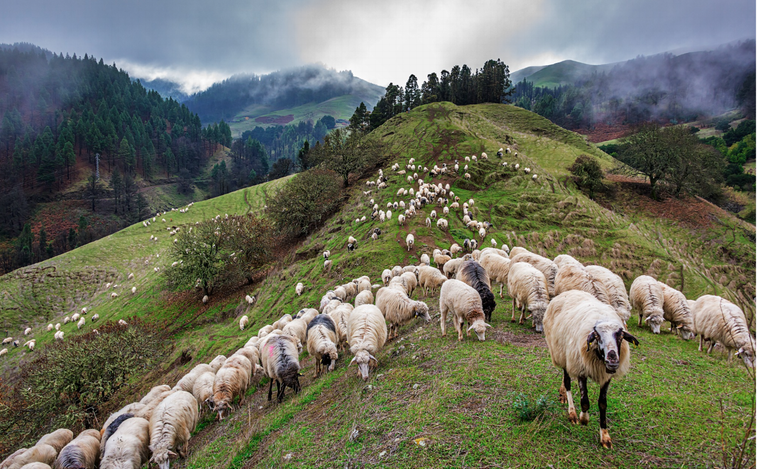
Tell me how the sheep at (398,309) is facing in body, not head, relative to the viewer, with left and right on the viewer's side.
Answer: facing to the right of the viewer

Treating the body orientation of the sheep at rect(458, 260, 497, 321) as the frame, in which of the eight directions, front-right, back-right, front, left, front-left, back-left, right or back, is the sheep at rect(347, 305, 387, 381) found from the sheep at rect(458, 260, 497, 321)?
right

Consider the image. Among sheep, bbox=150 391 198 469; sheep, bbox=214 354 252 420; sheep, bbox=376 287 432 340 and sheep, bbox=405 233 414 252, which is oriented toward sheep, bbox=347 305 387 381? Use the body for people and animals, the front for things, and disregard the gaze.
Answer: sheep, bbox=405 233 414 252

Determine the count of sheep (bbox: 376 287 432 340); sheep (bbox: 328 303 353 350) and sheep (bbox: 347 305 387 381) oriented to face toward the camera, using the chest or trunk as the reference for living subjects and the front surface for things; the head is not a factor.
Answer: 2

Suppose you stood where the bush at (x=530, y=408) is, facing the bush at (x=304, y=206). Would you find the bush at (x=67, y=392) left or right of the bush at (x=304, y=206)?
left

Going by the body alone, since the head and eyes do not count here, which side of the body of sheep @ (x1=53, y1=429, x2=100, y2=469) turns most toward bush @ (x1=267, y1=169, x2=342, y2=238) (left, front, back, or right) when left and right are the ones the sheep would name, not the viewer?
back

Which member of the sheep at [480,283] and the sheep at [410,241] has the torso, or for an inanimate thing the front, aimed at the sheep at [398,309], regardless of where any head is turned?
the sheep at [410,241]

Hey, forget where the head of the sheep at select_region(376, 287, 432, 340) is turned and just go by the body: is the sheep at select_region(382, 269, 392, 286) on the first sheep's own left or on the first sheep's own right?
on the first sheep's own left

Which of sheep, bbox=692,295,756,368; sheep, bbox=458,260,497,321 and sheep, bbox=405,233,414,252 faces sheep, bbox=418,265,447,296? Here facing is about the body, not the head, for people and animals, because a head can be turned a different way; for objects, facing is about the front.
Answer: sheep, bbox=405,233,414,252
